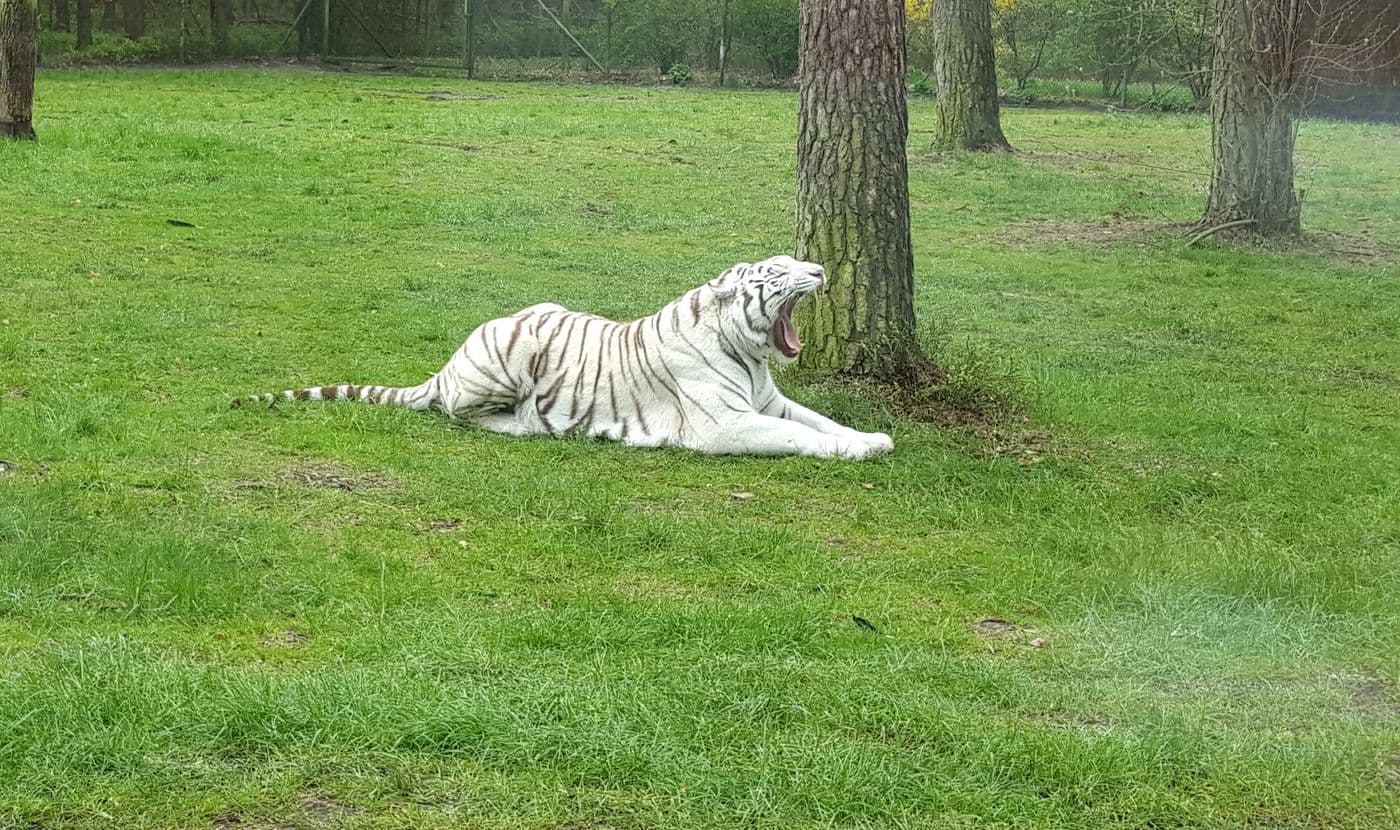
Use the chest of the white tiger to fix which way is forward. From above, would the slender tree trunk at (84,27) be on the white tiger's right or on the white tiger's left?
on the white tiger's left

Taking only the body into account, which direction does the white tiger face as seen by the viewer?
to the viewer's right

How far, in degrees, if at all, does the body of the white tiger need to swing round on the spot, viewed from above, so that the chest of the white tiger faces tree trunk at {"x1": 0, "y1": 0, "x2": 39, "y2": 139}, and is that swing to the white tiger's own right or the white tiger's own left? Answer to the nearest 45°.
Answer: approximately 135° to the white tiger's own left

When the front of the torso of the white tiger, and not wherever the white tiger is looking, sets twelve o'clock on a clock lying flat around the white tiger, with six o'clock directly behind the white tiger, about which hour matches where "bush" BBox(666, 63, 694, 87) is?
The bush is roughly at 9 o'clock from the white tiger.

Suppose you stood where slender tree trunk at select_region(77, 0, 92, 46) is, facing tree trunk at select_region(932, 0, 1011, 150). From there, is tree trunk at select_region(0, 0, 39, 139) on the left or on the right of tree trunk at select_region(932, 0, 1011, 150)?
right

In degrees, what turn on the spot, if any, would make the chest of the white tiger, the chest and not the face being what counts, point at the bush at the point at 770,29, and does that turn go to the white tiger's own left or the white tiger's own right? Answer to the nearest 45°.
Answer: approximately 90° to the white tiger's own left

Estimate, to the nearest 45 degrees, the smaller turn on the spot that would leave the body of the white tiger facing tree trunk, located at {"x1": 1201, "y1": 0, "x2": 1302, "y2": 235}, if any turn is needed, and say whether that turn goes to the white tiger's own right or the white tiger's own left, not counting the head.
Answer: approximately 45° to the white tiger's own left

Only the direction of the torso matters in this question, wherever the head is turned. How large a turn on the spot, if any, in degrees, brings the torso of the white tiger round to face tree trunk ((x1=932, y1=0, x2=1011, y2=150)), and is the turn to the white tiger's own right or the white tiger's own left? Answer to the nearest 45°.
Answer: approximately 90° to the white tiger's own left

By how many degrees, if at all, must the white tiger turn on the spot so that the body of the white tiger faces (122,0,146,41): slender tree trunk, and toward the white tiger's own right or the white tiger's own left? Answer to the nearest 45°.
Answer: approximately 90° to the white tiger's own left

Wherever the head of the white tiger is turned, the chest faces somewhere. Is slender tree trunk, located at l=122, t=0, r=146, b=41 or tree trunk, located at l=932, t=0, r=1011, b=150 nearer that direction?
the tree trunk

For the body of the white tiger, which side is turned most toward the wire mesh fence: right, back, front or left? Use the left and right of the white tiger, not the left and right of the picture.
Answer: left

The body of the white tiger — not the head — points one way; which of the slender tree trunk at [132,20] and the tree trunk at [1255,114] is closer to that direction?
the tree trunk
